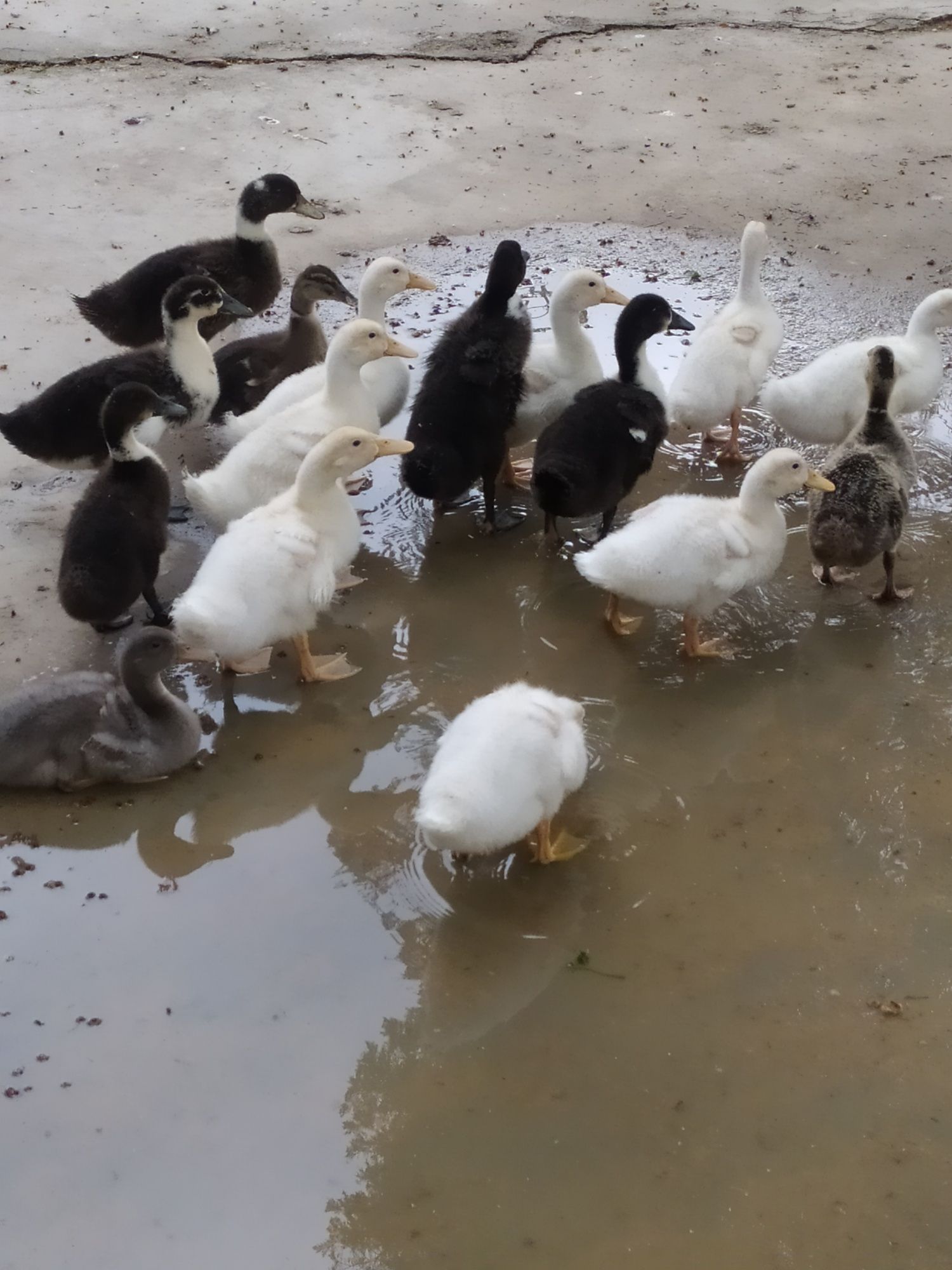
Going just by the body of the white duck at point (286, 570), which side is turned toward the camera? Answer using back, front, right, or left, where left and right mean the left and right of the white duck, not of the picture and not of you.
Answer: right

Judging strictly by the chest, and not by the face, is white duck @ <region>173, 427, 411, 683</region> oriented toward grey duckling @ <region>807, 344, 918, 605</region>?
yes

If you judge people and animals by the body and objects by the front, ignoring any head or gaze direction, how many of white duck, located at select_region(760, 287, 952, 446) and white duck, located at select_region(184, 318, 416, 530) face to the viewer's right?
2

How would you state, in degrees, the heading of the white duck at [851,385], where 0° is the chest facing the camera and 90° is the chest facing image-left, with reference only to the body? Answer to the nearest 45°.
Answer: approximately 270°

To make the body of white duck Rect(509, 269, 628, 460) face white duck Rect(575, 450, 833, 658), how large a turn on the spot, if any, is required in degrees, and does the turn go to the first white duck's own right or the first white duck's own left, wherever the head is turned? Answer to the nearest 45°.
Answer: approximately 90° to the first white duck's own right

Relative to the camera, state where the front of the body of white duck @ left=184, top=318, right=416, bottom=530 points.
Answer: to the viewer's right

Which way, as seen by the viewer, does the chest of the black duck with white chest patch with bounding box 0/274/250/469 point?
to the viewer's right

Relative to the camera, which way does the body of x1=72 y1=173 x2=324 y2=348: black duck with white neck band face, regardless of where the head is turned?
to the viewer's right

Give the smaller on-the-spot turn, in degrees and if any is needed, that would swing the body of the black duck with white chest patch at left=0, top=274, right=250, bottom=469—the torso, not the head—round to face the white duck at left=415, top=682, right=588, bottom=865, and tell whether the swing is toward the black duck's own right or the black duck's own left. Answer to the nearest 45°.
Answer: approximately 90° to the black duck's own right

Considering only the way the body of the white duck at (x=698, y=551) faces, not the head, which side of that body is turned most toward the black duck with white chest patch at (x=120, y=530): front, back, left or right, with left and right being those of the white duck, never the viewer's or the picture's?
back

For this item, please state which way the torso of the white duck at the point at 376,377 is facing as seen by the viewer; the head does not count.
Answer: to the viewer's right
